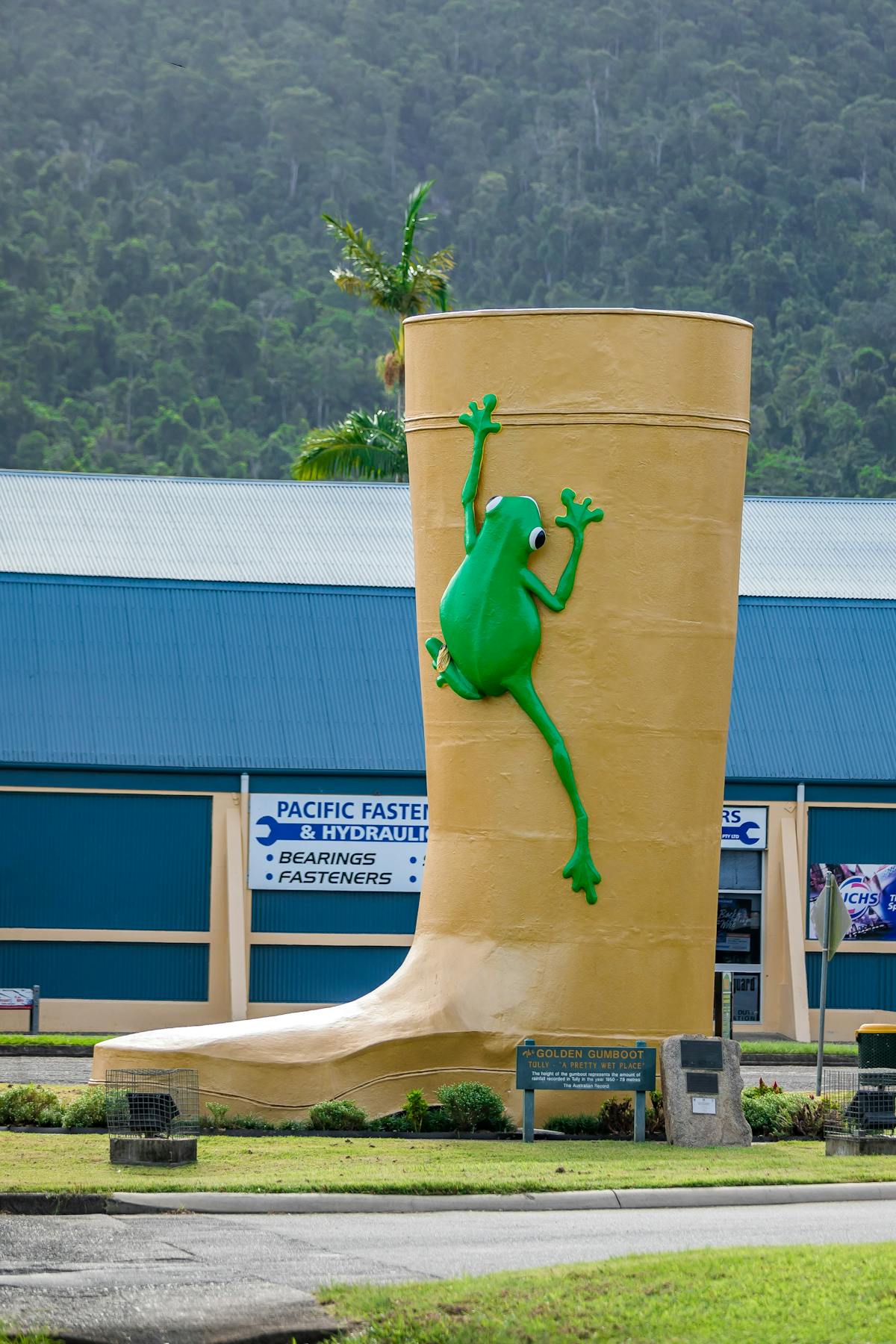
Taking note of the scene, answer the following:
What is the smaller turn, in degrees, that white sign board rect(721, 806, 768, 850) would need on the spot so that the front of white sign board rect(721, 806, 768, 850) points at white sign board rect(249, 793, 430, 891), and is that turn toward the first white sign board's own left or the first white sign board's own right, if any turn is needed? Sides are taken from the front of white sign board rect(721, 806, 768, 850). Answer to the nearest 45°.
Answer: approximately 90° to the first white sign board's own right

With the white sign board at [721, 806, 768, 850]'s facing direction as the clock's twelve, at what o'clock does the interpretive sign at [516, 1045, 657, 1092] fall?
The interpretive sign is roughly at 12 o'clock from the white sign board.

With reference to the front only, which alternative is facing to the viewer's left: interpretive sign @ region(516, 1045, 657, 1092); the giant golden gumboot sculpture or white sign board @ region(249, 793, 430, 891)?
the giant golden gumboot sculpture

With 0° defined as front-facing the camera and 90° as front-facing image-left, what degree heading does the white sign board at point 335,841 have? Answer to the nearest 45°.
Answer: approximately 0°

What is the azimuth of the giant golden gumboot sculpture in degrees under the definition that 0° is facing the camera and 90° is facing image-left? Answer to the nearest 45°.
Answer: approximately 90°

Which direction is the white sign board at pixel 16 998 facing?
toward the camera

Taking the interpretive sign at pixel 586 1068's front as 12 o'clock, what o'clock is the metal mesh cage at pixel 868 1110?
The metal mesh cage is roughly at 9 o'clock from the interpretive sign.

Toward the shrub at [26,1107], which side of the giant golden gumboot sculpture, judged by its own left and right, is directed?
front

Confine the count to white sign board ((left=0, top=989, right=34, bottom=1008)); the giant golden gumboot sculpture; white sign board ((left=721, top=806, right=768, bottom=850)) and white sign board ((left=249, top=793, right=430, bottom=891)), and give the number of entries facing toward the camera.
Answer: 3

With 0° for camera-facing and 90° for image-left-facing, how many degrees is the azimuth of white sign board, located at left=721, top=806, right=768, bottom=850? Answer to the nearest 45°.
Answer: approximately 0°

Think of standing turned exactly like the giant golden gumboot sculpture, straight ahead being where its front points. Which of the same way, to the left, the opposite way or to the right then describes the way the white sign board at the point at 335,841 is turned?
to the left

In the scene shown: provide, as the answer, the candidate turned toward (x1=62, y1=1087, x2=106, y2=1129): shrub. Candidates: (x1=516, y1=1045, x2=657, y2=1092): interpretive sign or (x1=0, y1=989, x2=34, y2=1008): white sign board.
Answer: the white sign board

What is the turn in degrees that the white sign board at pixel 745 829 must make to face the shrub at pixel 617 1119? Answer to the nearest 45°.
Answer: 0° — it already faces it

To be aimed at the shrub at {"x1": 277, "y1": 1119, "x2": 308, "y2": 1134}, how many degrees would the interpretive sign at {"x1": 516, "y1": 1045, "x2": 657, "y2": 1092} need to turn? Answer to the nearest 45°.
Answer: approximately 90° to its right

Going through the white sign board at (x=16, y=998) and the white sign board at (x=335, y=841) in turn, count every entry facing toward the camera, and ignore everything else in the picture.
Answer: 2
